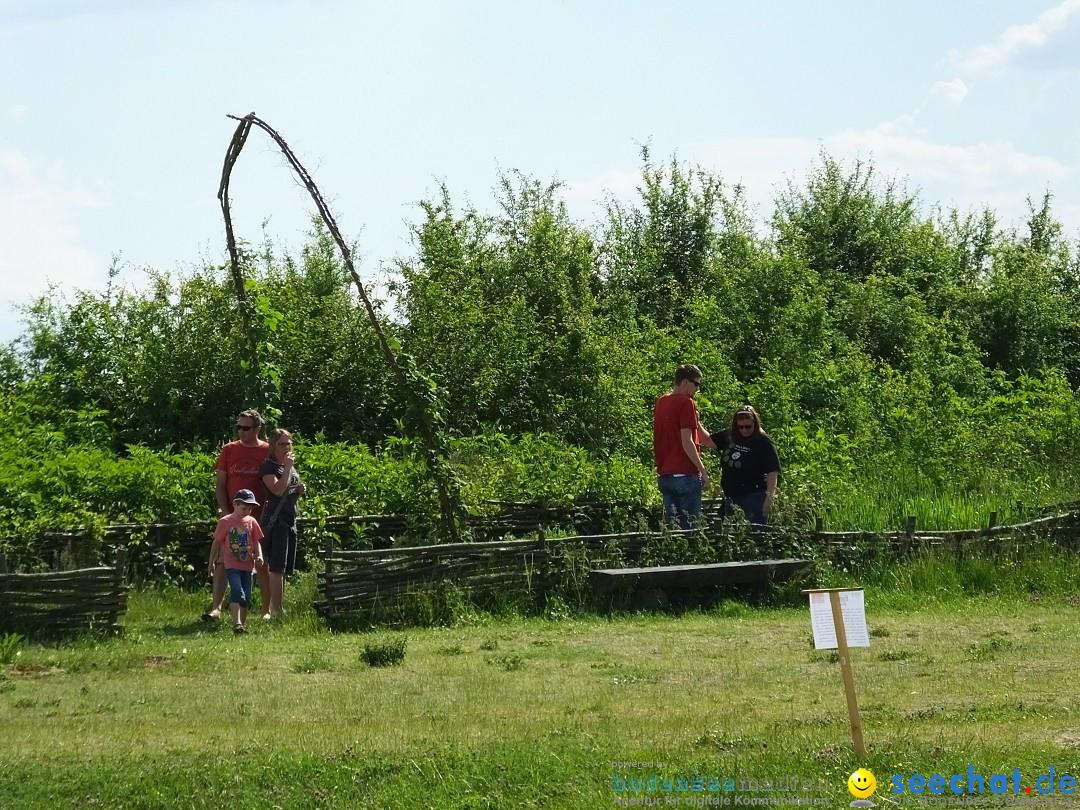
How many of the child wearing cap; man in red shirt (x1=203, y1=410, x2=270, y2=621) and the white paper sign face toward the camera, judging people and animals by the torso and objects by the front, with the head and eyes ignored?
3

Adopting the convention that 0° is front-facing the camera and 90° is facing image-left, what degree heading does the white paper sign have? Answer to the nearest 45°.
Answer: approximately 0°

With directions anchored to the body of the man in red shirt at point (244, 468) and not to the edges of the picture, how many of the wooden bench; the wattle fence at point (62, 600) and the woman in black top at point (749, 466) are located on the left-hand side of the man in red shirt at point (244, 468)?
2

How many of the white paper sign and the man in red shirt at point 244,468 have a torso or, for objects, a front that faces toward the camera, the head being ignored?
2

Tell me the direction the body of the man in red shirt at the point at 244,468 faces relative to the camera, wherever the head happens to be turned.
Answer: toward the camera

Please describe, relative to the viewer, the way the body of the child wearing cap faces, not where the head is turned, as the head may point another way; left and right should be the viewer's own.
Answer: facing the viewer

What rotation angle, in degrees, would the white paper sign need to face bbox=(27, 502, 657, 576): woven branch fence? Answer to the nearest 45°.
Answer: approximately 135° to its right

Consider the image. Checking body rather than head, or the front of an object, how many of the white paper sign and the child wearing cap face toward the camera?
2

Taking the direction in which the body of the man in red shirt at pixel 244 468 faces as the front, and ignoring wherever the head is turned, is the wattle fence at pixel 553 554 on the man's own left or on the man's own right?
on the man's own left

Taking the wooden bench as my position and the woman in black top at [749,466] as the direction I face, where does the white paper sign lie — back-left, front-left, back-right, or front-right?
back-right

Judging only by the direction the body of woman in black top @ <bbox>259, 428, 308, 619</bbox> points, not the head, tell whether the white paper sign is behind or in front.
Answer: in front

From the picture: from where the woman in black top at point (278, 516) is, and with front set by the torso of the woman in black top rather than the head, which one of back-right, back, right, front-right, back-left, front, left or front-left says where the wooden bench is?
front-left

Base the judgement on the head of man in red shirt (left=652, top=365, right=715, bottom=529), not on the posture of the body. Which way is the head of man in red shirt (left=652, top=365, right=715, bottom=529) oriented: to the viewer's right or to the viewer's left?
to the viewer's right

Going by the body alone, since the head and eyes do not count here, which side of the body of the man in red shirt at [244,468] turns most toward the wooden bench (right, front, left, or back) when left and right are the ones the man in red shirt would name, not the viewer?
left

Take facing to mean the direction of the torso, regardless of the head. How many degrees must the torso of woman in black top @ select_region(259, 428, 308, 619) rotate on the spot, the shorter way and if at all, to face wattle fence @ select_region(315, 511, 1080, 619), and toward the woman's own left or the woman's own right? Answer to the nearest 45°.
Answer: approximately 45° to the woman's own left
